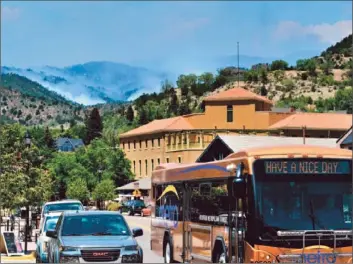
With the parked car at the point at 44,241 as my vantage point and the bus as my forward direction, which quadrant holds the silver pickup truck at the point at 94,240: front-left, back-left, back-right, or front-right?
front-right

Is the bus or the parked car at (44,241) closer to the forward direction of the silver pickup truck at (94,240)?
the bus

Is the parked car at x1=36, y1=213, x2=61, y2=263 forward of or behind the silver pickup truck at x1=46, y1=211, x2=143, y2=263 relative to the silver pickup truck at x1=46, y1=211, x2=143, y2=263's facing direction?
behind

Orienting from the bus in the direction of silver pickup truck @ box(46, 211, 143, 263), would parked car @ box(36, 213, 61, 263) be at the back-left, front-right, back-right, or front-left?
front-right

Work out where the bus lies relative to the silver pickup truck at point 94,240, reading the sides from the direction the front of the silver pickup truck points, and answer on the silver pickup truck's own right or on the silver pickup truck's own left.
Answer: on the silver pickup truck's own left

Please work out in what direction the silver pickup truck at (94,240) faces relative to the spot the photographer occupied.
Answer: facing the viewer
